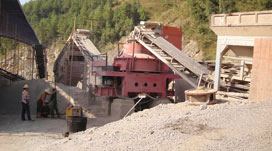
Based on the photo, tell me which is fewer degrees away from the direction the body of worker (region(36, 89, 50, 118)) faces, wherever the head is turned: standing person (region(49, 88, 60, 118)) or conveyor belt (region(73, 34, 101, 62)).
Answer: the standing person

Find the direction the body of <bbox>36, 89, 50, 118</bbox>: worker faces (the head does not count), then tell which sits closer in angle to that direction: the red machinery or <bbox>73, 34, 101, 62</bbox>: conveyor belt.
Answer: the red machinery

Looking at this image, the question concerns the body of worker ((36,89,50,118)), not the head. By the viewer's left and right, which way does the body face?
facing to the right of the viewer

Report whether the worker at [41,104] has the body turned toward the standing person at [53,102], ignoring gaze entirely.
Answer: yes

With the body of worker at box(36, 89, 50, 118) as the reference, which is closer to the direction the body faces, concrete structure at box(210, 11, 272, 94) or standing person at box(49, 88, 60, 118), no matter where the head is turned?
the standing person

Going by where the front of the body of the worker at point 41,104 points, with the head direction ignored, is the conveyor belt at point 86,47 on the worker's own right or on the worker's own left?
on the worker's own left
